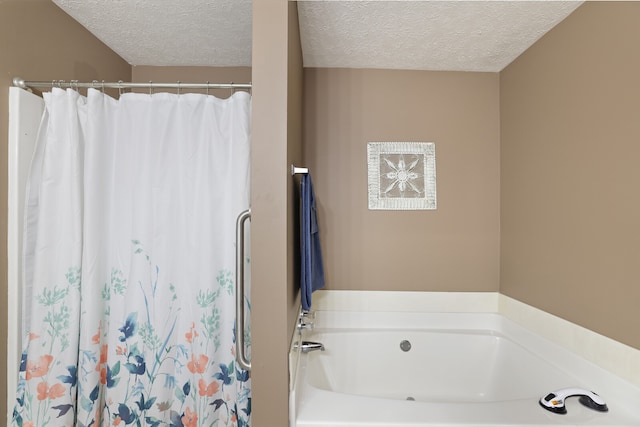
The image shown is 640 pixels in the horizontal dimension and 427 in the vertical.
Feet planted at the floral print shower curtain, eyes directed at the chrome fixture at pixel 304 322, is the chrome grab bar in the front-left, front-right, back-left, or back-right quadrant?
front-right

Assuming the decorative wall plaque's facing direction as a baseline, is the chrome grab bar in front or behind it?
in front

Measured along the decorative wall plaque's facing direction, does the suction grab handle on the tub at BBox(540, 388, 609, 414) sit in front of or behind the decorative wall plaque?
in front

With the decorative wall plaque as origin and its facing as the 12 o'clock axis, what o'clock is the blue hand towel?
The blue hand towel is roughly at 1 o'clock from the decorative wall plaque.

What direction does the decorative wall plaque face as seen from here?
toward the camera
